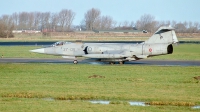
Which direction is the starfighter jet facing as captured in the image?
to the viewer's left
